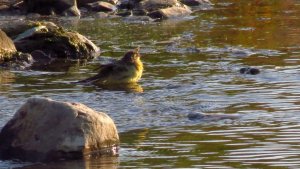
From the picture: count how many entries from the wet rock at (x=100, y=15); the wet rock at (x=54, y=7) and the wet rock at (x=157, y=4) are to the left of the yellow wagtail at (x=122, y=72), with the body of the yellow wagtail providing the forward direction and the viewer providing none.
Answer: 3

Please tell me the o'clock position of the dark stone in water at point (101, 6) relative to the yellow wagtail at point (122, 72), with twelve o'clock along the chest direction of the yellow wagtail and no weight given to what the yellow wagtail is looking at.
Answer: The dark stone in water is roughly at 9 o'clock from the yellow wagtail.

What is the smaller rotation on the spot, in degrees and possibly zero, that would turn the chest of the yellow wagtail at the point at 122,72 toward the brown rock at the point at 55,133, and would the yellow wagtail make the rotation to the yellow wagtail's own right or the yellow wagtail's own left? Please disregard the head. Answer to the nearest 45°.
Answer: approximately 90° to the yellow wagtail's own right

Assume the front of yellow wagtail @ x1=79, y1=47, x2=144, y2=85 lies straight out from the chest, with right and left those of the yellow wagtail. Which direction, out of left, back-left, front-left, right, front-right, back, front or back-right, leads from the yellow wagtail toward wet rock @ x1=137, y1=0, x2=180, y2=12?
left

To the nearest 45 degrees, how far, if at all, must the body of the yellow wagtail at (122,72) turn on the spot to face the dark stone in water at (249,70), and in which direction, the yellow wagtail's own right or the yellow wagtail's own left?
0° — it already faces it

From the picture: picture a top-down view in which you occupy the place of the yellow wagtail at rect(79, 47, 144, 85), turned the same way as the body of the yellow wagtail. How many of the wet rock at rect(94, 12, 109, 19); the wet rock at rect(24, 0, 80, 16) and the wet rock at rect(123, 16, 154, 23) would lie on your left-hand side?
3

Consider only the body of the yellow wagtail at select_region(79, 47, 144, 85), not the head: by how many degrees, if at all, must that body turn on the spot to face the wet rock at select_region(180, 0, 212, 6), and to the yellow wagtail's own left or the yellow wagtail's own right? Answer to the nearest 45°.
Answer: approximately 90° to the yellow wagtail's own left

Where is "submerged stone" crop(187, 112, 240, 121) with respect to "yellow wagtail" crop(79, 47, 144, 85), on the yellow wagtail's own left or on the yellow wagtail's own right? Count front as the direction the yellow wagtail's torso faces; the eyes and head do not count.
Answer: on the yellow wagtail's own right

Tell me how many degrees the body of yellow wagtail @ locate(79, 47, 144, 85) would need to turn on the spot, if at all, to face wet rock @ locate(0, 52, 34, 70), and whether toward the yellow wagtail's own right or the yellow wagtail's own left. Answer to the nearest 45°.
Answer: approximately 135° to the yellow wagtail's own left

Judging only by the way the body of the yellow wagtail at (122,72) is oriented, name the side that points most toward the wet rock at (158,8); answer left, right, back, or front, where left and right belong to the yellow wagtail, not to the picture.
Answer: left

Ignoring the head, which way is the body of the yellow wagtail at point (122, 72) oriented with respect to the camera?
to the viewer's right

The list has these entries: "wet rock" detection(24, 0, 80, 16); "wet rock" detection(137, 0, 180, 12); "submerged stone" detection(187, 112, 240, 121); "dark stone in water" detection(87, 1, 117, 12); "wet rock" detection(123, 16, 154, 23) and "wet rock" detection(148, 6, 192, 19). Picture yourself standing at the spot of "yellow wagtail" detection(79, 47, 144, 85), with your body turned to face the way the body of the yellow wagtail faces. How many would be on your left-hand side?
5

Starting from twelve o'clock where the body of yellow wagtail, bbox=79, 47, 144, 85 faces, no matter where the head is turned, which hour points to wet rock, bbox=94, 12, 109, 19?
The wet rock is roughly at 9 o'clock from the yellow wagtail.

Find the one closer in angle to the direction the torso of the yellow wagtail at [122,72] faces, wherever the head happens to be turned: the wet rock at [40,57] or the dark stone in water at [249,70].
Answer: the dark stone in water
